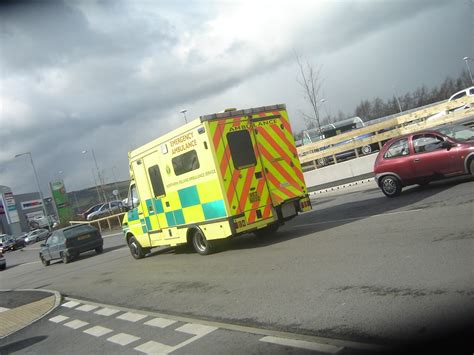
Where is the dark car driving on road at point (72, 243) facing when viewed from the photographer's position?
facing away from the viewer and to the left of the viewer

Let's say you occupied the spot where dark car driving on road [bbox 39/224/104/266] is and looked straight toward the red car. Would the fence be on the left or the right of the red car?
left

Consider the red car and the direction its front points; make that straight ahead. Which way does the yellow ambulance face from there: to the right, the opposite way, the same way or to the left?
the opposite way

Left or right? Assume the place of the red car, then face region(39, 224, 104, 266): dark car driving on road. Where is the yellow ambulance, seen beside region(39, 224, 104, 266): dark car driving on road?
left

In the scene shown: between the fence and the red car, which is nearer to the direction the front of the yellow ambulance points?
the fence

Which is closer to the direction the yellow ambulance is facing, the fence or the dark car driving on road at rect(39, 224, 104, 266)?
the dark car driving on road

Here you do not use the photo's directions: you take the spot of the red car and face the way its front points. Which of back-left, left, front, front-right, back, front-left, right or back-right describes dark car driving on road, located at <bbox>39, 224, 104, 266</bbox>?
back-right

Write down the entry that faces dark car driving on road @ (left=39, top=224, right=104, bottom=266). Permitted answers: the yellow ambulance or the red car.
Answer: the yellow ambulance

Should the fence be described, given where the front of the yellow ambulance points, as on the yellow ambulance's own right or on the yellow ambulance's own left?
on the yellow ambulance's own right

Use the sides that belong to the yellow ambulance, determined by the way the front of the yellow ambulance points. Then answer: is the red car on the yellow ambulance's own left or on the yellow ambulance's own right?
on the yellow ambulance's own right
